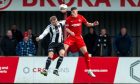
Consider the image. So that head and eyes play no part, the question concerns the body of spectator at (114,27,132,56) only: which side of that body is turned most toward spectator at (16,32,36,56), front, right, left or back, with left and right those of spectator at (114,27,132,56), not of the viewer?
right

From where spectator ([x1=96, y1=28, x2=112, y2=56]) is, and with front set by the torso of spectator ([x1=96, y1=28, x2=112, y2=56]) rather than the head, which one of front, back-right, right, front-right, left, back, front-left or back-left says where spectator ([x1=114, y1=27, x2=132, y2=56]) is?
left

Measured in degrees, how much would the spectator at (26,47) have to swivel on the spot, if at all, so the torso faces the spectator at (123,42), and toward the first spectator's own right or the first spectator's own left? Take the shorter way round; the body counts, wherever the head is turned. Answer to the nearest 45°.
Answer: approximately 90° to the first spectator's own left

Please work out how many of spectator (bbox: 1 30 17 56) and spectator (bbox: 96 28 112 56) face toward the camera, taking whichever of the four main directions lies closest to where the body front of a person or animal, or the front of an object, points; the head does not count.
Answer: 2

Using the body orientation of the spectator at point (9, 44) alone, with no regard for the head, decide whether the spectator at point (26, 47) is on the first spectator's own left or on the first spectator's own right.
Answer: on the first spectator's own left

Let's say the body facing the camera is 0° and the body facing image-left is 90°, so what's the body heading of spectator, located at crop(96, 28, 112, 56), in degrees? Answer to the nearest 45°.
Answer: approximately 0°

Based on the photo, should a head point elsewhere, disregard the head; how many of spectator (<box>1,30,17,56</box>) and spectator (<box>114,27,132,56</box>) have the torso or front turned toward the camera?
2

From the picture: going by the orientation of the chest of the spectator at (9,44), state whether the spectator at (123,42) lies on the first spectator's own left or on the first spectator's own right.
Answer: on the first spectator's own left

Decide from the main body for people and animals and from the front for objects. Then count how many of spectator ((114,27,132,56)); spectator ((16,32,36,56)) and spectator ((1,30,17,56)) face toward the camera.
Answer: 3

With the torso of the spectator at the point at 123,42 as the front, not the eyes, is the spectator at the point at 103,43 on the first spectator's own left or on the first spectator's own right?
on the first spectator's own right
